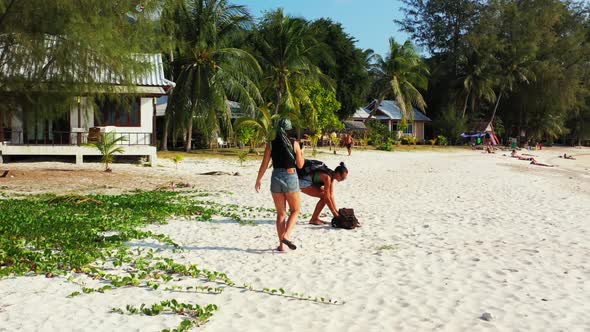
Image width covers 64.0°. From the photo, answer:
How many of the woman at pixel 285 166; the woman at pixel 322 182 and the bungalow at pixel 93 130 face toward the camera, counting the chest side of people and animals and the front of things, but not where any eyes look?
1

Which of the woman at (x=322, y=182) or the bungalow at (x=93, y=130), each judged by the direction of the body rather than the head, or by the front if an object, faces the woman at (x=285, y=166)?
the bungalow

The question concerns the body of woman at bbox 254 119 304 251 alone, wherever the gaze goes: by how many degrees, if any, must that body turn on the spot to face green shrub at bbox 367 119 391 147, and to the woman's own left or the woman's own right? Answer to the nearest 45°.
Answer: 0° — they already face it

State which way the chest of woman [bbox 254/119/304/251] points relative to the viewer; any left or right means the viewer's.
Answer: facing away from the viewer

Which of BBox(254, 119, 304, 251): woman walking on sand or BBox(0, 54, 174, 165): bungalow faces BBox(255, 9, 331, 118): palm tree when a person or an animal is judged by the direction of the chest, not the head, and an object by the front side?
the woman walking on sand

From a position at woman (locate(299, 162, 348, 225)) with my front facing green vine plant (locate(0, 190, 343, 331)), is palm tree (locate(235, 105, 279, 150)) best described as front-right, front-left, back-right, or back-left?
back-right

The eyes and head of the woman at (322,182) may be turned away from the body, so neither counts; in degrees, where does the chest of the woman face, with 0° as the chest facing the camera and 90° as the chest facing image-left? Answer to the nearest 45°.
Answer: approximately 270°

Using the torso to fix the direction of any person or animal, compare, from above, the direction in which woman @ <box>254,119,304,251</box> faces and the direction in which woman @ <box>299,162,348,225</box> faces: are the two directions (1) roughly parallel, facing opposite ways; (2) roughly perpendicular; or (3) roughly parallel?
roughly perpendicular

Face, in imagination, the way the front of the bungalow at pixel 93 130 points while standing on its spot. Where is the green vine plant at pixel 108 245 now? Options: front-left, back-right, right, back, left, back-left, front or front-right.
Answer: front

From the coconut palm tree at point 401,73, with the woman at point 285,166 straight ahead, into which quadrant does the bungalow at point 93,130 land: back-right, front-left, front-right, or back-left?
front-right

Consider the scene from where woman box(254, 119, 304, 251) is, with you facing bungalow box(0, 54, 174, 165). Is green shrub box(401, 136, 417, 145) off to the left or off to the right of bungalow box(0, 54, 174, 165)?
right

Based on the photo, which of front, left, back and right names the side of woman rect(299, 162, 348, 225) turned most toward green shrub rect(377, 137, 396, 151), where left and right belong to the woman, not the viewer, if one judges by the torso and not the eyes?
left

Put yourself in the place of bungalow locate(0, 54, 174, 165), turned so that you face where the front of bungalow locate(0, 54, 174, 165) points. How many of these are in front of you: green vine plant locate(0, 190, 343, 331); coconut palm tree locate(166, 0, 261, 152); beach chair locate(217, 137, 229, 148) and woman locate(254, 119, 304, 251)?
2

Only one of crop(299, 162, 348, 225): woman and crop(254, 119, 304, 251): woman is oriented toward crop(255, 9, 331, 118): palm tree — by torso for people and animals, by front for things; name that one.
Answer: crop(254, 119, 304, 251): woman

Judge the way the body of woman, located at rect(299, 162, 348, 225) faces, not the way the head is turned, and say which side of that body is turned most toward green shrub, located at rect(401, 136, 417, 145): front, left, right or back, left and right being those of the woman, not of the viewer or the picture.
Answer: left

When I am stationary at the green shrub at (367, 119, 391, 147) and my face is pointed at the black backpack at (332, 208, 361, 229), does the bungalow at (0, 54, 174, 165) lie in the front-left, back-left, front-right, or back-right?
front-right

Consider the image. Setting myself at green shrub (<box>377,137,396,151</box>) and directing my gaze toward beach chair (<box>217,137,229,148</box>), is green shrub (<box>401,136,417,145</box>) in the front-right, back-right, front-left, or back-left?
back-right

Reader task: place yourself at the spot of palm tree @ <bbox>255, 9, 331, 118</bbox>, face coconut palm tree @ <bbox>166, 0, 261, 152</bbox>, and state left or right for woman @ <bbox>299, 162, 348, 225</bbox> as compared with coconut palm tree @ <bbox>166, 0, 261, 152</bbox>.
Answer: left

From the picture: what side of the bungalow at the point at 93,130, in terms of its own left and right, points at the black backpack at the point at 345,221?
front

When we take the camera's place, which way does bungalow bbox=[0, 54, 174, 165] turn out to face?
facing the viewer

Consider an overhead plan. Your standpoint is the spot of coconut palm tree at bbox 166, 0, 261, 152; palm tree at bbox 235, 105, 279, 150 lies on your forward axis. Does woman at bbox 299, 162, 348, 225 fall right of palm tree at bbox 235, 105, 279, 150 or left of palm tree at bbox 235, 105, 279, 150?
right
